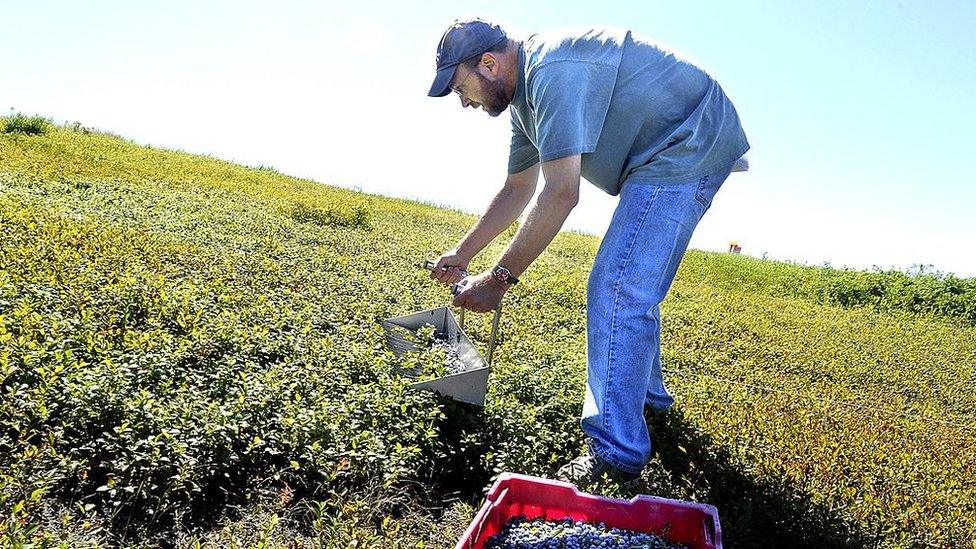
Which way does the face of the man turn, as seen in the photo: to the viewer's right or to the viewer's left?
to the viewer's left

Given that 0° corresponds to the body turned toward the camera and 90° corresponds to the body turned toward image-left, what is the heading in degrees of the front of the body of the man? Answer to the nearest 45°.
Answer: approximately 90°
